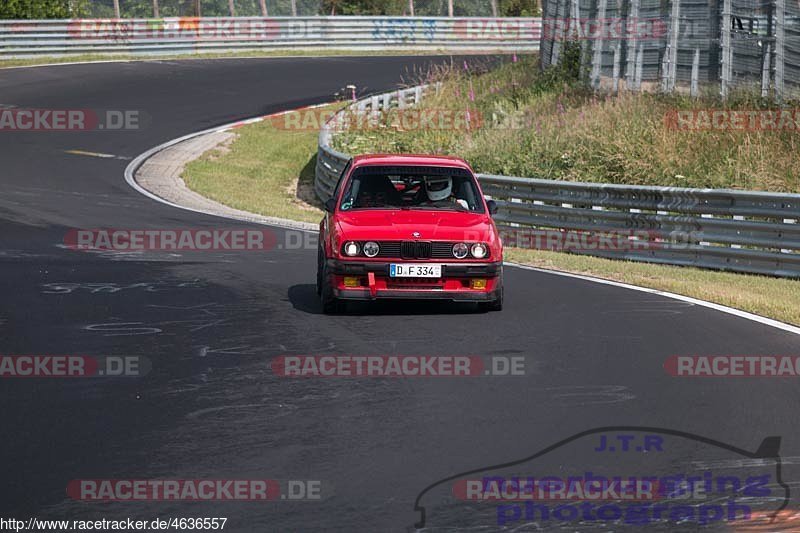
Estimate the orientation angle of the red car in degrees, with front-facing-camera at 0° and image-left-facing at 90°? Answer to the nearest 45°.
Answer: approximately 0°

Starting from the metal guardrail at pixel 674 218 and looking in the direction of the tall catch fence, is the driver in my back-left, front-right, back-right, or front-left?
back-left

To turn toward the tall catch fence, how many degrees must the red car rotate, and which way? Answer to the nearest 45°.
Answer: approximately 180°

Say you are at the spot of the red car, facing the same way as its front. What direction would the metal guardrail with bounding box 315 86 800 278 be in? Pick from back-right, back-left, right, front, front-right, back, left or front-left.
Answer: back-left
